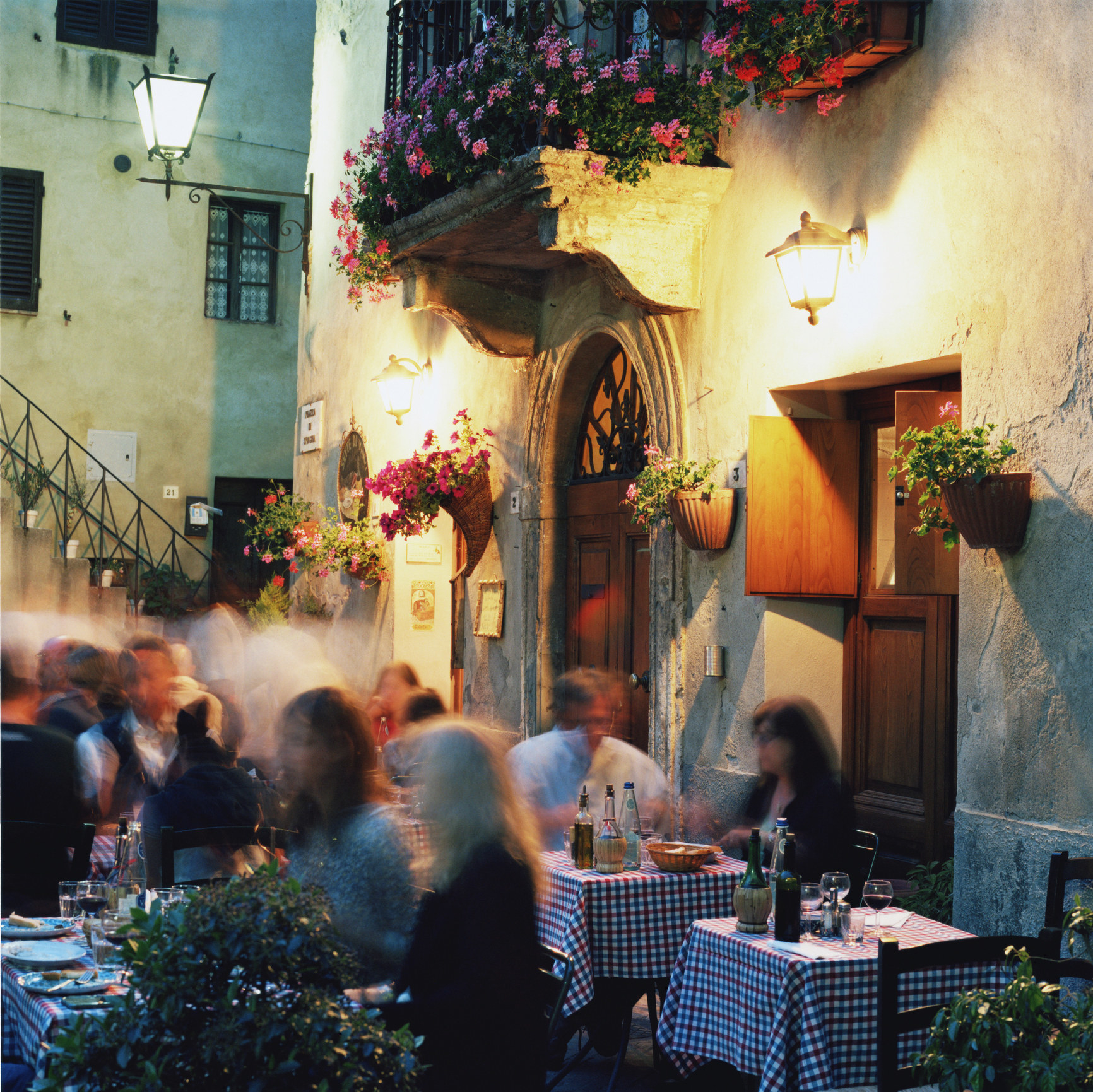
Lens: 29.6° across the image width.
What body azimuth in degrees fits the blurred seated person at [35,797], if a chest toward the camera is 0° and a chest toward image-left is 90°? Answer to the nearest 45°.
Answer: approximately 180°

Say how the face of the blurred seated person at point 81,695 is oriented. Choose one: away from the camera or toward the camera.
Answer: away from the camera

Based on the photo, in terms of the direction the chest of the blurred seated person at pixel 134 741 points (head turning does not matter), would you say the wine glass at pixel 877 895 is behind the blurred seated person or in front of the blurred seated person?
in front

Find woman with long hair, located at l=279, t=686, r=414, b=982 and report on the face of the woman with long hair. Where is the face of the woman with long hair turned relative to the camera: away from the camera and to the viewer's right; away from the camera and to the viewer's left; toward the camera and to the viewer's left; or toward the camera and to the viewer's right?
away from the camera and to the viewer's left

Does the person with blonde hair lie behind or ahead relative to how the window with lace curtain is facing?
ahead

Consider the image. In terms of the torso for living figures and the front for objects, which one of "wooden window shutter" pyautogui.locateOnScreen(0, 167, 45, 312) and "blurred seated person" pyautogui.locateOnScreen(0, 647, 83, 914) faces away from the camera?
the blurred seated person
